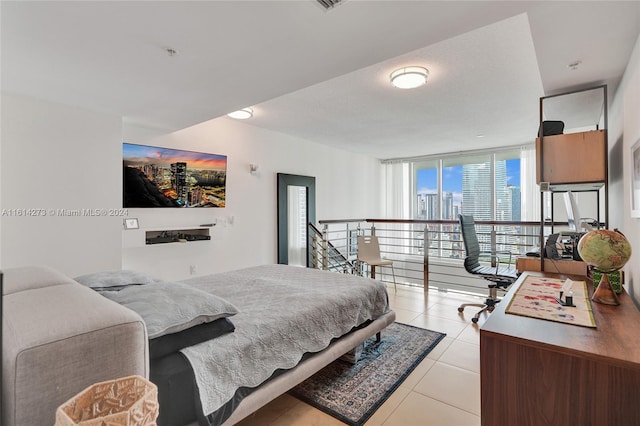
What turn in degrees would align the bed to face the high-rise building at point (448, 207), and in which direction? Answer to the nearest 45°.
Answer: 0° — it already faces it

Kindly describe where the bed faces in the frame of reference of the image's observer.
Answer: facing away from the viewer and to the right of the viewer

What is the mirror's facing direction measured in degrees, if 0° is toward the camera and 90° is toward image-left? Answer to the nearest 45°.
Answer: approximately 315°

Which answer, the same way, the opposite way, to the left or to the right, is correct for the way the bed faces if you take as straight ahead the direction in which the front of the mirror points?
to the left
